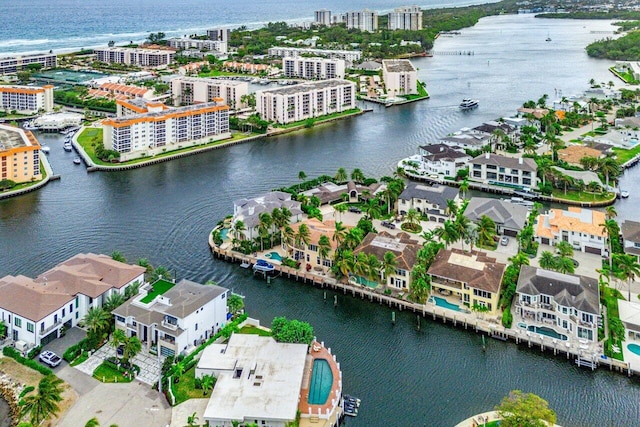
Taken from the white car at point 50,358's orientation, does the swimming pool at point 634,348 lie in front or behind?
in front

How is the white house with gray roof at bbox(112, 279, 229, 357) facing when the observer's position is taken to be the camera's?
facing the viewer and to the left of the viewer

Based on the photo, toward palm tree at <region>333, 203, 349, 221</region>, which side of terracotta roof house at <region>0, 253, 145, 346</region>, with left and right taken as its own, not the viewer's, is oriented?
left

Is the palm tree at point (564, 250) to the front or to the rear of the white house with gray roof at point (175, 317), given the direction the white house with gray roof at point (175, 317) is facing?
to the rear

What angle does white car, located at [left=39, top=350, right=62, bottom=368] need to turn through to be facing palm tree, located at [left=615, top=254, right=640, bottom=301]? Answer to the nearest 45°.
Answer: approximately 45° to its left

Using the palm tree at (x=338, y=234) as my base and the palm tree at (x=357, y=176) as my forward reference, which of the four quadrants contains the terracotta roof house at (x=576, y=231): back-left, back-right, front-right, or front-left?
front-right

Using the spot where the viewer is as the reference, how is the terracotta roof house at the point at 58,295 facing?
facing the viewer and to the right of the viewer

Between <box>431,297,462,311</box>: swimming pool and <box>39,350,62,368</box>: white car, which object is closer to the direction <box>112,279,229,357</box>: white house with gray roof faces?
the white car

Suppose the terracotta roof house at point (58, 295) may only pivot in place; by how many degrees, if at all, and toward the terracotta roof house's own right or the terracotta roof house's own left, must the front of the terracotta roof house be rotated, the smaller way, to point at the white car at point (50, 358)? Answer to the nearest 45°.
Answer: approximately 45° to the terracotta roof house's own right
